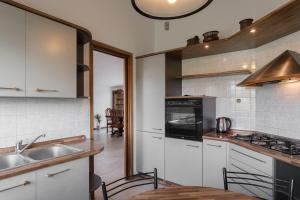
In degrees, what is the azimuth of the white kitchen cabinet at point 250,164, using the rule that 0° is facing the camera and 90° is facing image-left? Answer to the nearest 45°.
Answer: approximately 45°

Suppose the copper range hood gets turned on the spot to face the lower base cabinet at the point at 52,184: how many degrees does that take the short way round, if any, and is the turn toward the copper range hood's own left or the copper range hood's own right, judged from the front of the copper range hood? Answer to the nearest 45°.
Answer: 0° — it already faces it

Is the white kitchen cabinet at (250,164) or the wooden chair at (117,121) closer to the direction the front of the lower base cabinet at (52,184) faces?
the white kitchen cabinet

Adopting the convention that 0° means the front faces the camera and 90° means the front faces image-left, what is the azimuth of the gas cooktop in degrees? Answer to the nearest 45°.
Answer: approximately 45°

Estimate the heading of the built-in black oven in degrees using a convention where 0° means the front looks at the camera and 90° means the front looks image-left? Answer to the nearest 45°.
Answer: approximately 45°

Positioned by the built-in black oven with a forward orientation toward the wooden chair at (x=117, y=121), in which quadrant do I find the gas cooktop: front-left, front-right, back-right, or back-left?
back-right

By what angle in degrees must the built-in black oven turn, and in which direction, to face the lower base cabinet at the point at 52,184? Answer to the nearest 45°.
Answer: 0° — it already faces it

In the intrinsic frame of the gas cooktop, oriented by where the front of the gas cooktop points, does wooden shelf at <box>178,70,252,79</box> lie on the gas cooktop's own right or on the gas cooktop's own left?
on the gas cooktop's own right

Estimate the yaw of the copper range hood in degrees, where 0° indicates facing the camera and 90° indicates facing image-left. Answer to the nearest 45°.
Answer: approximately 45°
